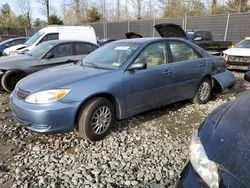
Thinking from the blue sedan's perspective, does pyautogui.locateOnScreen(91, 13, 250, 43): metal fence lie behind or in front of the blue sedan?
behind

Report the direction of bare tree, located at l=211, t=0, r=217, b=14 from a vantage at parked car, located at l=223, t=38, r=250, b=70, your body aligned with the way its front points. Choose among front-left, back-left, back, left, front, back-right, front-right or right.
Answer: back-right

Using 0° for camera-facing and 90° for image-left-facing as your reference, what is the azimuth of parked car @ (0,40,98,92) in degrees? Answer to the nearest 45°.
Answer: approximately 45°

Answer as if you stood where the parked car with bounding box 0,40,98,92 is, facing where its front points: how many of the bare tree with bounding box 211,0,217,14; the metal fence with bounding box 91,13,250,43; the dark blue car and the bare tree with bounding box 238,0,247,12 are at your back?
3

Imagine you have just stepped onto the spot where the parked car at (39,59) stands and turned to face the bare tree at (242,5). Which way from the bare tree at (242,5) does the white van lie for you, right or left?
left

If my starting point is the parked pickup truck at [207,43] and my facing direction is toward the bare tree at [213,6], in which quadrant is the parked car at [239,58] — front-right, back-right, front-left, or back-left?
back-right
